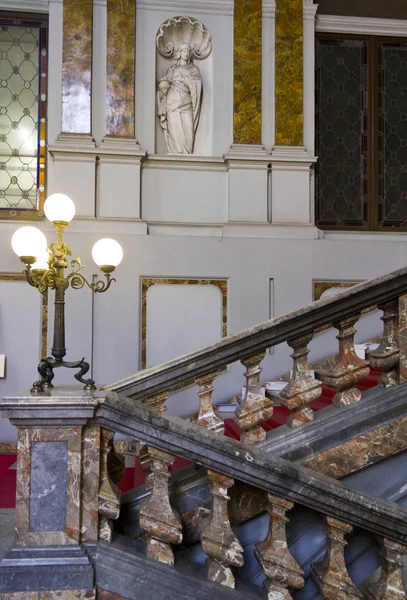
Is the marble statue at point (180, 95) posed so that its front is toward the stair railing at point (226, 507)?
yes

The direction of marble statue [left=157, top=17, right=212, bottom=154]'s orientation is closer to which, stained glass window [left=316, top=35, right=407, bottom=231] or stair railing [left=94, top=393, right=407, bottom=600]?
the stair railing

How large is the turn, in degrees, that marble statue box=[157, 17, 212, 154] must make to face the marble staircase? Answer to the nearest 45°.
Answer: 0° — it already faces it

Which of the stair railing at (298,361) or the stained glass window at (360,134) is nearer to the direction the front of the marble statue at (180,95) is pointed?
the stair railing

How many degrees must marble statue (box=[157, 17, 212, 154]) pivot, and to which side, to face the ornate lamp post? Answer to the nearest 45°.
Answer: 0° — it already faces it

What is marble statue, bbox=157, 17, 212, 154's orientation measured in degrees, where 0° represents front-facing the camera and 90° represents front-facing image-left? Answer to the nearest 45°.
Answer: approximately 0°

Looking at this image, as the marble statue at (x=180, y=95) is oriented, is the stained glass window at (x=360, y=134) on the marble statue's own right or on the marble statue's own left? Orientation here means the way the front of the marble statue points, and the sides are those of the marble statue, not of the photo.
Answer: on the marble statue's own left

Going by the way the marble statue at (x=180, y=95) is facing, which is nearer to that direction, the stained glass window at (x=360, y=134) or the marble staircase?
the marble staircase

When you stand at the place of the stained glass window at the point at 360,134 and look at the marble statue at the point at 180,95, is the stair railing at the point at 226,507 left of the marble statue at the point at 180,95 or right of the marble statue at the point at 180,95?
left
